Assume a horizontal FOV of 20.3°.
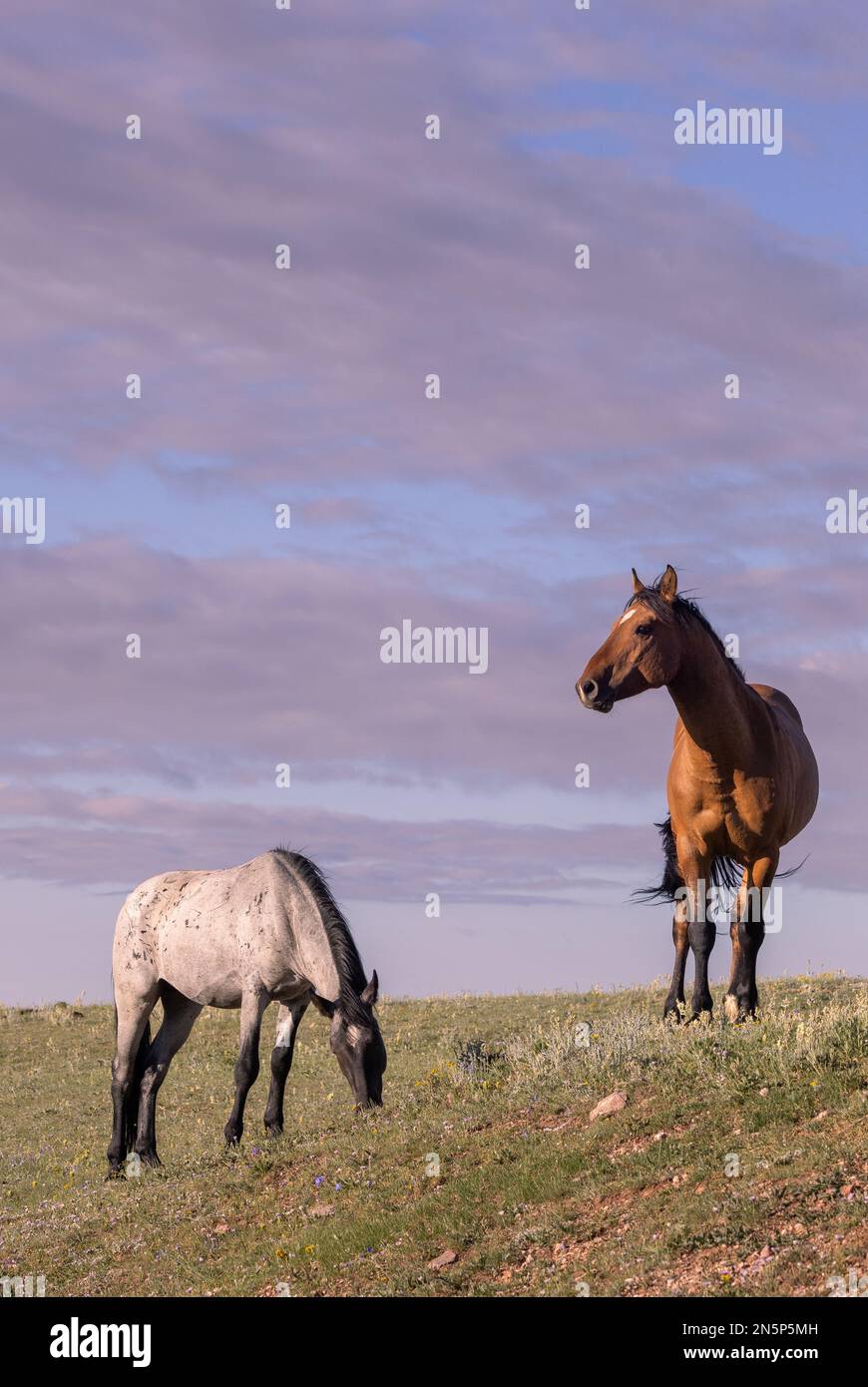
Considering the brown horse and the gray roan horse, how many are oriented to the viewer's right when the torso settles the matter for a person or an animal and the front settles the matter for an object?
1

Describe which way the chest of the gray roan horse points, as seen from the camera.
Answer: to the viewer's right

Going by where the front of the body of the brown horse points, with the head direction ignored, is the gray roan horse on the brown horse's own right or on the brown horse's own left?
on the brown horse's own right

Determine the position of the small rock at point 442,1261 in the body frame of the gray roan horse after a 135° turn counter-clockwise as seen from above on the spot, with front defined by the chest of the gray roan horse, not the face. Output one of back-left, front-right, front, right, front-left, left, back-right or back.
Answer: back-left

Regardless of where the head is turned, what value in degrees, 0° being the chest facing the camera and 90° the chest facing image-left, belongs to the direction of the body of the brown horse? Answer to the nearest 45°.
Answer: approximately 0°

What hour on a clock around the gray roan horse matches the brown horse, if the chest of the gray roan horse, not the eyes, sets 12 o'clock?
The brown horse is roughly at 11 o'clock from the gray roan horse.

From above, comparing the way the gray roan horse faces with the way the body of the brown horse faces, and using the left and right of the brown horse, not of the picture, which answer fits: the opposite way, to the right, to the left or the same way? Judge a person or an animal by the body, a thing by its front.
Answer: to the left
